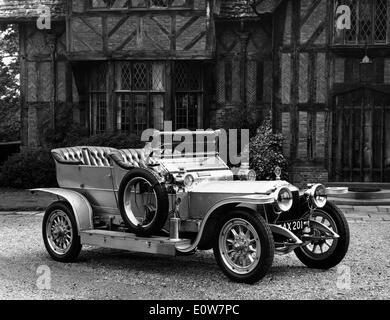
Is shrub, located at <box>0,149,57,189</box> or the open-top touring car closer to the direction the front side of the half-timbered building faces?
the open-top touring car

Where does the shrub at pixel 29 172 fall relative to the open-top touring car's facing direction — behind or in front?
behind

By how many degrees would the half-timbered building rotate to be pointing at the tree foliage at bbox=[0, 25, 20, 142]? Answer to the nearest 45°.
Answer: approximately 135° to its right

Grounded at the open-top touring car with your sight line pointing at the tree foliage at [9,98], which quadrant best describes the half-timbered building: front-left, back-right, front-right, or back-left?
front-right

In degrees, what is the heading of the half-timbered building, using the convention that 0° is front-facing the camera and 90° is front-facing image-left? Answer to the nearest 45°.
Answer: approximately 0°

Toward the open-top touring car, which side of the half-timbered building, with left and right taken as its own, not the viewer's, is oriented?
front

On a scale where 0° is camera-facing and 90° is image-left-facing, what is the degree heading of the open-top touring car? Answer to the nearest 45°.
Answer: approximately 315°

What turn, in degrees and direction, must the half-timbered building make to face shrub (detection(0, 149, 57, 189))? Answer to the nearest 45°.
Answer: approximately 90° to its right

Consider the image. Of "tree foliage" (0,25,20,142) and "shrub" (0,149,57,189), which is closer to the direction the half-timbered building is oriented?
the shrub

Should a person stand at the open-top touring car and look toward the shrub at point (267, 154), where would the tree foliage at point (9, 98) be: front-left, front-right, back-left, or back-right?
front-left

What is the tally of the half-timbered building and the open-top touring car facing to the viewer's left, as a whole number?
0
